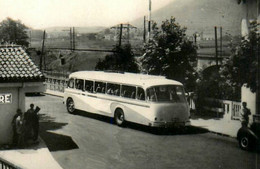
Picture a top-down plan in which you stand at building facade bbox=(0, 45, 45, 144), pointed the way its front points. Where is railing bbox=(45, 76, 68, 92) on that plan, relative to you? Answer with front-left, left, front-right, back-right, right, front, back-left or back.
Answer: back

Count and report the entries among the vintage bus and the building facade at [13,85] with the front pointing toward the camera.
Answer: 1

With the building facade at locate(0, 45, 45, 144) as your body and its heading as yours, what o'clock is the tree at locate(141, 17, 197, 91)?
The tree is roughly at 8 o'clock from the building facade.

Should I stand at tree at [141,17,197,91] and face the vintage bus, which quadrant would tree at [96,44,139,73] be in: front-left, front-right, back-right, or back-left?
back-right

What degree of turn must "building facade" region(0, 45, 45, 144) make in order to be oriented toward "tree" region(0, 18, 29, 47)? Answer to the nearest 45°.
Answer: approximately 180°

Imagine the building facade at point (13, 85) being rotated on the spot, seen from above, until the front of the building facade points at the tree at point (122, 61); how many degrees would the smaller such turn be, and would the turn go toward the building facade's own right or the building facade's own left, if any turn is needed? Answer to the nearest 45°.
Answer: approximately 135° to the building facade's own left

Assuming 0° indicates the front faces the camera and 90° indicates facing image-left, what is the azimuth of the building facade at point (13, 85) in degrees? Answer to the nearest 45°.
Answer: approximately 0°

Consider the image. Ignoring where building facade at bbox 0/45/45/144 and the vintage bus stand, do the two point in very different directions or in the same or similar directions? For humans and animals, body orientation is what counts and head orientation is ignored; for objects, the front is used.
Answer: very different directions

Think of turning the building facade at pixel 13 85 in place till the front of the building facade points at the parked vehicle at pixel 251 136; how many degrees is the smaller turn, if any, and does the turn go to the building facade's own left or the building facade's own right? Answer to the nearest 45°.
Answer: approximately 45° to the building facade's own left
